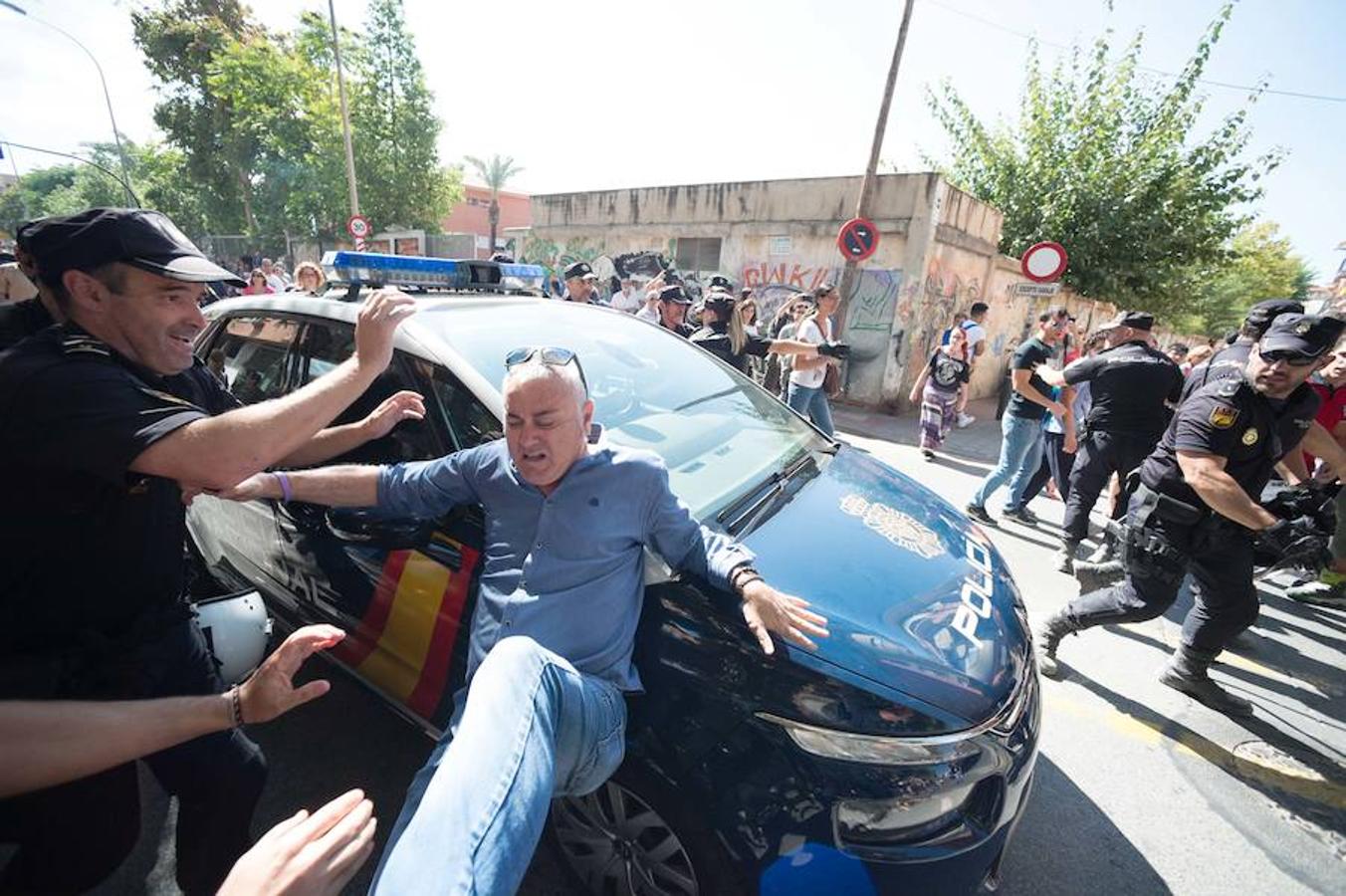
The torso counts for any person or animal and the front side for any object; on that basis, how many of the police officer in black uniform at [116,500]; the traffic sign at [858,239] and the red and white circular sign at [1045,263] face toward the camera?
2

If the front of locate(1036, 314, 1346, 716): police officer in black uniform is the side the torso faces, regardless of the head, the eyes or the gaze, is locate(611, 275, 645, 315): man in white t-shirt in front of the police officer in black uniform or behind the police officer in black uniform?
behind

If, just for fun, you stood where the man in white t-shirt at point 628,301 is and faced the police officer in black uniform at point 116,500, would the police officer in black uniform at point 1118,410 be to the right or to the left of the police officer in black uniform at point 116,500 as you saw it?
left

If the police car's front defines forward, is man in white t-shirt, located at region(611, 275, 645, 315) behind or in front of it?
behind

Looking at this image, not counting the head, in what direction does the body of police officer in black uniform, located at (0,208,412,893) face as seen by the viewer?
to the viewer's right

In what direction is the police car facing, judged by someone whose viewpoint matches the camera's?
facing the viewer and to the right of the viewer

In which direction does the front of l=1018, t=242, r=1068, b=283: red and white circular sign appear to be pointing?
toward the camera

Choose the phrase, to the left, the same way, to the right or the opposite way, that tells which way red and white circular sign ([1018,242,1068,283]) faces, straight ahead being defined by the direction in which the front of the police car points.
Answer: to the right

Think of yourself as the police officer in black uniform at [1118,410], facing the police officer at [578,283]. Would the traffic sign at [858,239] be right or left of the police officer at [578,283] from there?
right
